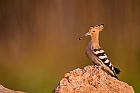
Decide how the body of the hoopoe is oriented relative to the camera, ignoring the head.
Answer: to the viewer's left
